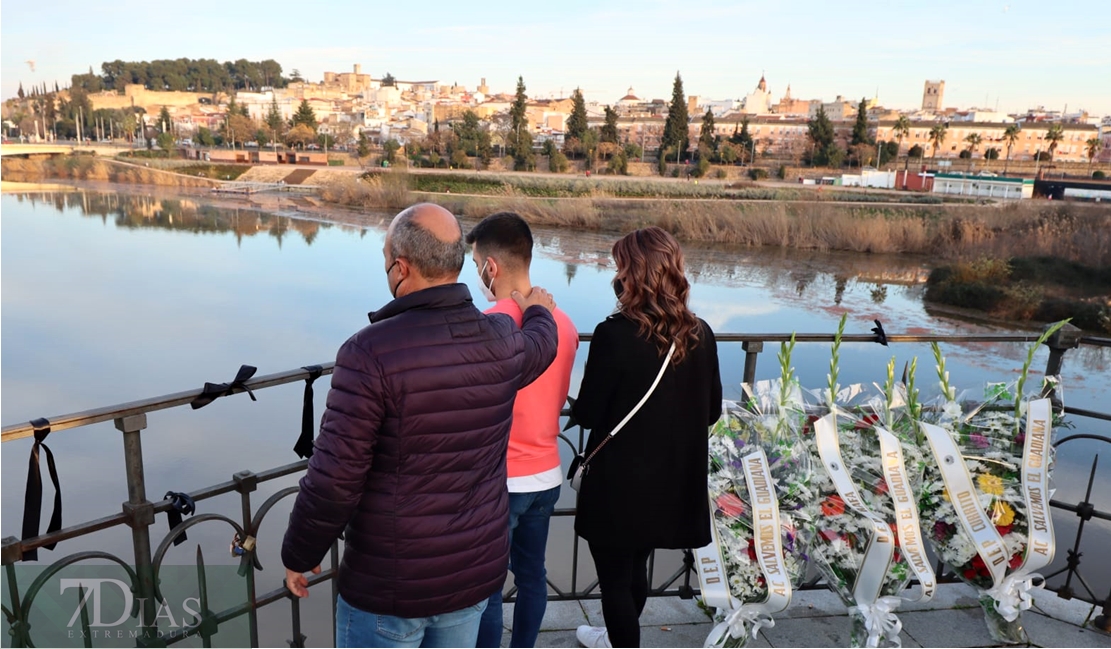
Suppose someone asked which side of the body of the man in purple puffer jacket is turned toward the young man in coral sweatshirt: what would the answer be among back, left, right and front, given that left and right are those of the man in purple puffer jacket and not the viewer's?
right

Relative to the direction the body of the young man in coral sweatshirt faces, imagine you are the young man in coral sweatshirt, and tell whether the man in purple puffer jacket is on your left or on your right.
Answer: on your left

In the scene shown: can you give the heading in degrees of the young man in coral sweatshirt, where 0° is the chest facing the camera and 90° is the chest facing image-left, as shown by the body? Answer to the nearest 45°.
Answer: approximately 135°

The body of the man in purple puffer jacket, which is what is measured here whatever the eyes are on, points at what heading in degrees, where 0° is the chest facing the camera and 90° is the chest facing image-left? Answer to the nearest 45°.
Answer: approximately 135°

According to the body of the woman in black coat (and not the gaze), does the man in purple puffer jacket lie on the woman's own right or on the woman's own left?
on the woman's own left

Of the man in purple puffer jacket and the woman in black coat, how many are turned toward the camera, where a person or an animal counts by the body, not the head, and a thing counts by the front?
0

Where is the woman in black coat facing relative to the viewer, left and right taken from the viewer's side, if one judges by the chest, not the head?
facing away from the viewer and to the left of the viewer

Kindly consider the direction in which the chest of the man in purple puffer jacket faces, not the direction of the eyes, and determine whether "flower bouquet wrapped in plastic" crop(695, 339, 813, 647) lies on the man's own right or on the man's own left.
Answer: on the man's own right

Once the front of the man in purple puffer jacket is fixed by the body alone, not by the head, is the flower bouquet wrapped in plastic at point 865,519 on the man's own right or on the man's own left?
on the man's own right

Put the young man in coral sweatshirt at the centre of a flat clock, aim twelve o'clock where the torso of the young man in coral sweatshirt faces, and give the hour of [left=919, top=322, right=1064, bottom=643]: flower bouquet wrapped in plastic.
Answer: The flower bouquet wrapped in plastic is roughly at 4 o'clock from the young man in coral sweatshirt.

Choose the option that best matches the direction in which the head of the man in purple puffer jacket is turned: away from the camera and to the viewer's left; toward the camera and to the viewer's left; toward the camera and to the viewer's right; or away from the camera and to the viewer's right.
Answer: away from the camera and to the viewer's left

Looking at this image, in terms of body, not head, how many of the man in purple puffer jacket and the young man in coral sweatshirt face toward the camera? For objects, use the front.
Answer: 0
